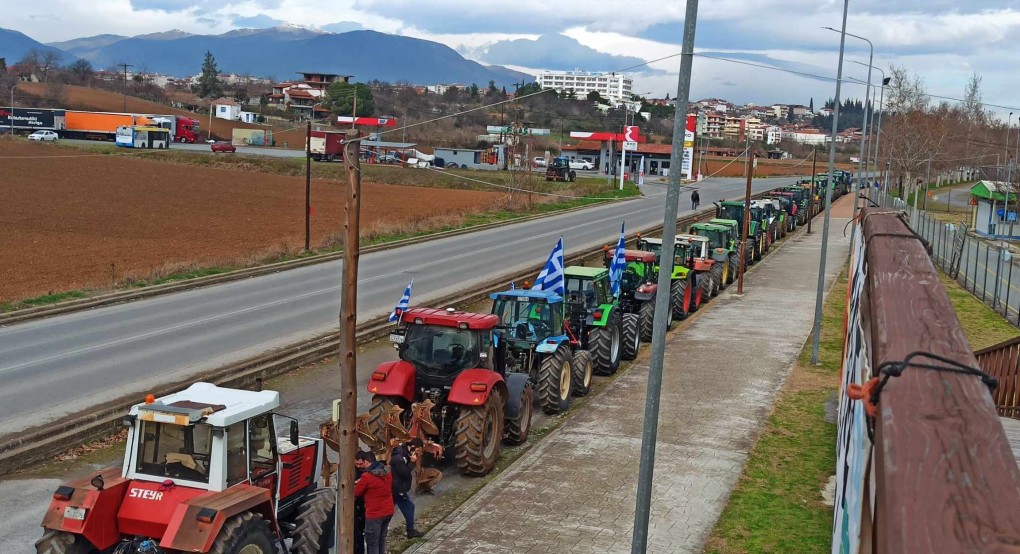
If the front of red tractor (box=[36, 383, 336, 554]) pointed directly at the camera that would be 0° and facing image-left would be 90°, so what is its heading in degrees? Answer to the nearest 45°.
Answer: approximately 225°

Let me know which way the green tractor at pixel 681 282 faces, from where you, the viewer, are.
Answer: facing away from the viewer and to the right of the viewer

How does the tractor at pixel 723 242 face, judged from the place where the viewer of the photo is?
facing away from the viewer and to the right of the viewer

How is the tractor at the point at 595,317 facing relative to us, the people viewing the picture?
facing away from the viewer and to the right of the viewer

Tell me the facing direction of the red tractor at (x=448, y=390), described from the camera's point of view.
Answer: facing away from the viewer and to the right of the viewer
